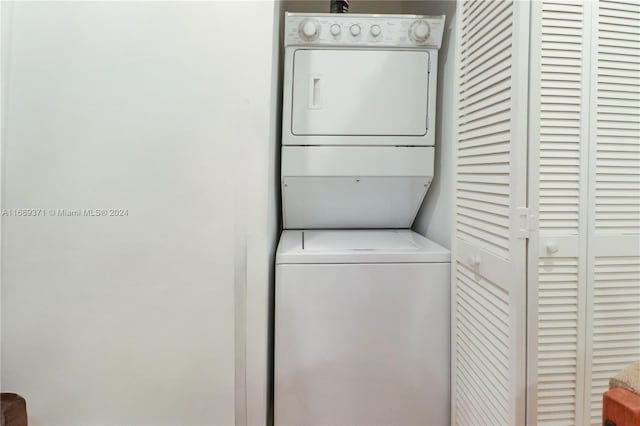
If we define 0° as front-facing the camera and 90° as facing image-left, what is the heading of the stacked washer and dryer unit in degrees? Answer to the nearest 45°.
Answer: approximately 0°

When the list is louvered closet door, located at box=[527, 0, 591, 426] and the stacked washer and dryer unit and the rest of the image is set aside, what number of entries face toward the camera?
2

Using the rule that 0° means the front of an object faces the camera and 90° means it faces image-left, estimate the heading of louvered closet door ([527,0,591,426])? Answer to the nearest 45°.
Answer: approximately 0°
